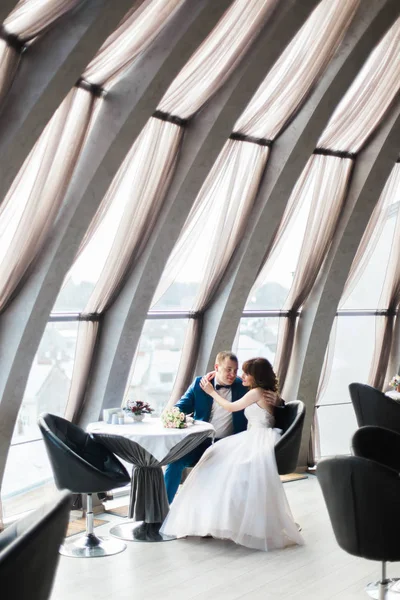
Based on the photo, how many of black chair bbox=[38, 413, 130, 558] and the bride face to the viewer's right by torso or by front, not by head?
1

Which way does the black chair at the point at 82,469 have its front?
to the viewer's right

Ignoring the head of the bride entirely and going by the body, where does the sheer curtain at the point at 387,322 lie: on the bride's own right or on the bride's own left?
on the bride's own right

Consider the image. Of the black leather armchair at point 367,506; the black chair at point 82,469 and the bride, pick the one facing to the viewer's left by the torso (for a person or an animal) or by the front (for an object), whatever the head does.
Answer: the bride

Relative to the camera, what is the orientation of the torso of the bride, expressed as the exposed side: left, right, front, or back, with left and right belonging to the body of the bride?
left

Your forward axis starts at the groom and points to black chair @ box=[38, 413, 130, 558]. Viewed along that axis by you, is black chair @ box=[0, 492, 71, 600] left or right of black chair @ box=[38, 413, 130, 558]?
left

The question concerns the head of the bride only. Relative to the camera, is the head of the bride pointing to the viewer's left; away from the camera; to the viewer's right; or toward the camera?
to the viewer's left

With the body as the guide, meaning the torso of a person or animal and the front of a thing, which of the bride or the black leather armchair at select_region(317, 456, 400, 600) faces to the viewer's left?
the bride
